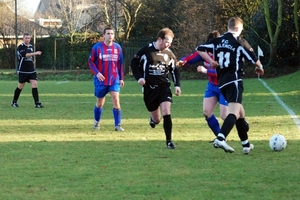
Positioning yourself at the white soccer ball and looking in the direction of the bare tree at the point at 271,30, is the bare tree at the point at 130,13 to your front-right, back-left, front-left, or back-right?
front-left

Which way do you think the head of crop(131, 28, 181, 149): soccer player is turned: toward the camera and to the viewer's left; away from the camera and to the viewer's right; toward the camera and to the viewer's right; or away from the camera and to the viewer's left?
toward the camera and to the viewer's right

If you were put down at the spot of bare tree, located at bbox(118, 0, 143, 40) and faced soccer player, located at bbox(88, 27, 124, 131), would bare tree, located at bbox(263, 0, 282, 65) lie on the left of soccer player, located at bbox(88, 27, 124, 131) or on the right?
left

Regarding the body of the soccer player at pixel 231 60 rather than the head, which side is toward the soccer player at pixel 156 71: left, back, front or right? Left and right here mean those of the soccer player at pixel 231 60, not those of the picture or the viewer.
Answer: left

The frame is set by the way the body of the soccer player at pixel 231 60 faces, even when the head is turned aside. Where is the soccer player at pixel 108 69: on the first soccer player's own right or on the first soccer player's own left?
on the first soccer player's own left
